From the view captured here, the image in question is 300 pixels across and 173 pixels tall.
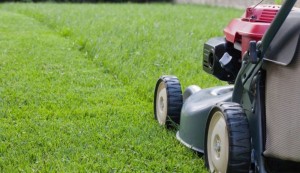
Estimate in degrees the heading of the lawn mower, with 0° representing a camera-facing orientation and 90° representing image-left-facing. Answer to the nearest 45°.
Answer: approximately 135°
